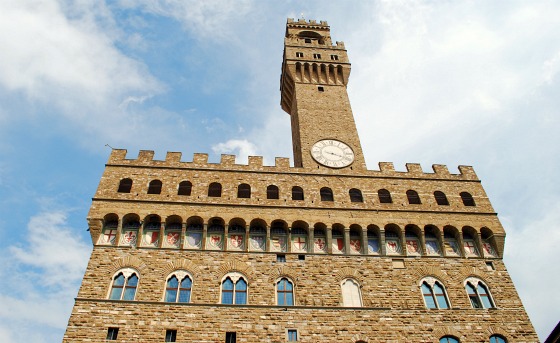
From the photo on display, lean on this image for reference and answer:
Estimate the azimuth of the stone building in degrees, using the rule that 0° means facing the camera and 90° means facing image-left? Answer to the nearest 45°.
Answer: approximately 0°
